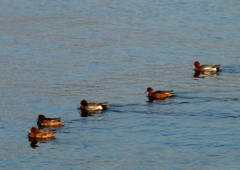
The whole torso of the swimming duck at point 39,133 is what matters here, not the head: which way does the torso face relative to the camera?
to the viewer's left

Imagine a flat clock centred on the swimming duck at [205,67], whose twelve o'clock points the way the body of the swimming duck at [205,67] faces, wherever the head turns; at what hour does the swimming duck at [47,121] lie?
the swimming duck at [47,121] is roughly at 10 o'clock from the swimming duck at [205,67].

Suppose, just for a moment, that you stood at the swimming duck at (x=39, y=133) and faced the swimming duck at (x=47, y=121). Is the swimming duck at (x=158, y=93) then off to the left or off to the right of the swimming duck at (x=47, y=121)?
right

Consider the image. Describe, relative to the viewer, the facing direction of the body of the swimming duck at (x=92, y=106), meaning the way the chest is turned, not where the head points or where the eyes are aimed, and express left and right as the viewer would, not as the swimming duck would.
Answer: facing to the left of the viewer

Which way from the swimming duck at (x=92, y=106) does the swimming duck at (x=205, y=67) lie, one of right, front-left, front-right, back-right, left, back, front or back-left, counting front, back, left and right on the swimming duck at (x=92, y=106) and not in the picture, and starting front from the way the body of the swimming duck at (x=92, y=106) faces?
back-right

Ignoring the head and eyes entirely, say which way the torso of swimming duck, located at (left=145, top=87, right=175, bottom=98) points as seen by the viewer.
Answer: to the viewer's left

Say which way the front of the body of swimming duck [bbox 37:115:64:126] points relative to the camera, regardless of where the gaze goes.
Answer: to the viewer's left

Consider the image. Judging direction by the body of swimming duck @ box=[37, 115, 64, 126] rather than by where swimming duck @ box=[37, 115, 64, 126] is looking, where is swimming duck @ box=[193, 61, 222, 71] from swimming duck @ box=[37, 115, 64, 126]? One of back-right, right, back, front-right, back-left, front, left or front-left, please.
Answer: back-right

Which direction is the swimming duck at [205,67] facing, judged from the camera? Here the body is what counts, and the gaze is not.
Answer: to the viewer's left

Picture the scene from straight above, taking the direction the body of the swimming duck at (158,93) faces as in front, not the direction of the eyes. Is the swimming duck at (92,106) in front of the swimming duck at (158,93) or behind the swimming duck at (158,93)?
in front

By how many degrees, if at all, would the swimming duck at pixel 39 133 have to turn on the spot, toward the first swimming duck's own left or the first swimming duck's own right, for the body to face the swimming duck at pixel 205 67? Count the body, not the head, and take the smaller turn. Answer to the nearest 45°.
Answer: approximately 135° to the first swimming duck's own right

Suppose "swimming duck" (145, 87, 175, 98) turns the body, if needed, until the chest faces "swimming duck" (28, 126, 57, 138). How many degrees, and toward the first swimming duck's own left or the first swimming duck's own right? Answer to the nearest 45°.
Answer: approximately 45° to the first swimming duck's own left
